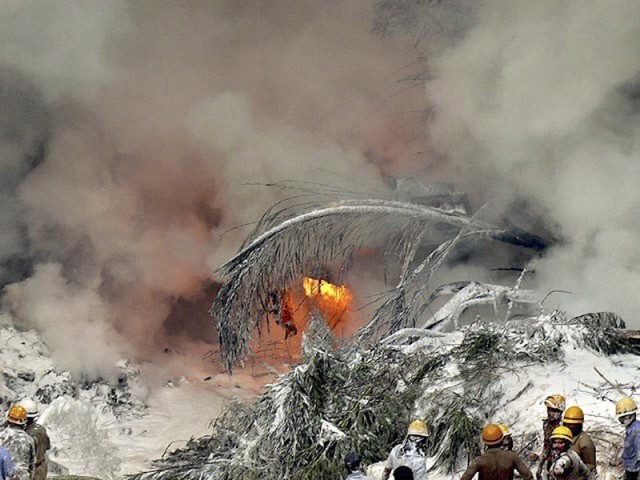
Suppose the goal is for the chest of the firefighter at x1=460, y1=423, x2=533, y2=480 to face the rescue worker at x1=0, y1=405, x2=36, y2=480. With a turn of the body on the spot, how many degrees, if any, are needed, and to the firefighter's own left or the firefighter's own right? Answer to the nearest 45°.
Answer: approximately 90° to the firefighter's own left

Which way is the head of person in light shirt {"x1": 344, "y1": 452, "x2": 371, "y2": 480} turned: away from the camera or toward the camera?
away from the camera

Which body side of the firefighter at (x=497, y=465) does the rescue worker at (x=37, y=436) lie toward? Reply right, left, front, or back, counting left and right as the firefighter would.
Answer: left

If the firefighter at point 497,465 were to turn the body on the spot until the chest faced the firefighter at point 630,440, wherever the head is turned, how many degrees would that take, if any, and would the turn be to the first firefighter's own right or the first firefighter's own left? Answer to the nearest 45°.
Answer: approximately 45° to the first firefighter's own right

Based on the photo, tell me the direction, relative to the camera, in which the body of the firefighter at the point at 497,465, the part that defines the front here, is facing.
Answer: away from the camera
